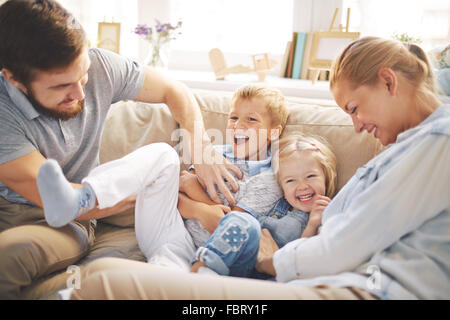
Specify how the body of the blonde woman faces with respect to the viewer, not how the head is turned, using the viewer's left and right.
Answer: facing to the left of the viewer

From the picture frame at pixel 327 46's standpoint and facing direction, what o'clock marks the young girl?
The young girl is roughly at 12 o'clock from the picture frame.

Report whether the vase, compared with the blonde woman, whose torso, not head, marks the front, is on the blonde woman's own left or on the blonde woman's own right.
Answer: on the blonde woman's own right

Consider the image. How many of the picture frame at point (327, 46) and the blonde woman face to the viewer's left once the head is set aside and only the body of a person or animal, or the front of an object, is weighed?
1

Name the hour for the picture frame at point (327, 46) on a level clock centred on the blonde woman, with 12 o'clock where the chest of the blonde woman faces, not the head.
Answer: The picture frame is roughly at 3 o'clock from the blonde woman.

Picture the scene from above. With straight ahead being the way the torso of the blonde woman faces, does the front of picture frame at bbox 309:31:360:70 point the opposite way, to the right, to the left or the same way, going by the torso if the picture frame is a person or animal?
to the left
